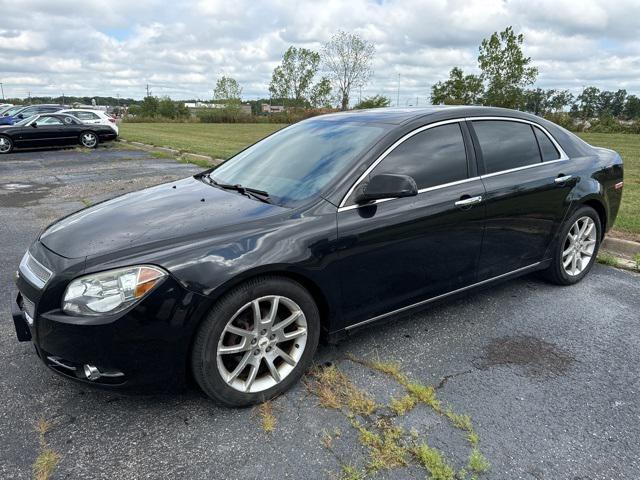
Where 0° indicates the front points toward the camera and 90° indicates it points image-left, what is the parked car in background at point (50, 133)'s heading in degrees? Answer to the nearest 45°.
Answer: approximately 90°

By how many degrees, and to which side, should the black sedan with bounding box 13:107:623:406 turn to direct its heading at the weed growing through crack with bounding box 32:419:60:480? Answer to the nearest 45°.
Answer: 0° — it already faces it

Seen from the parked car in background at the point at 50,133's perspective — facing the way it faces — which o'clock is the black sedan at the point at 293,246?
The black sedan is roughly at 9 o'clock from the parked car in background.

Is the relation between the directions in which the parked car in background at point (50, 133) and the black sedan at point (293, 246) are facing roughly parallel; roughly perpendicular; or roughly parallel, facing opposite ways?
roughly parallel

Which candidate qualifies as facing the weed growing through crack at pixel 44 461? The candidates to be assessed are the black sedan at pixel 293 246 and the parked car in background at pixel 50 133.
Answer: the black sedan

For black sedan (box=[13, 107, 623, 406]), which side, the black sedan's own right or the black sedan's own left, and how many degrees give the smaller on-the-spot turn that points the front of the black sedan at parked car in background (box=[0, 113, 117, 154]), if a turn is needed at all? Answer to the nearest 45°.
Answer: approximately 90° to the black sedan's own right

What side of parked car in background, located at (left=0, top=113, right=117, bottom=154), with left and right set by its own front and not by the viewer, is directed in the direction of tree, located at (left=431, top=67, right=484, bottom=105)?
back

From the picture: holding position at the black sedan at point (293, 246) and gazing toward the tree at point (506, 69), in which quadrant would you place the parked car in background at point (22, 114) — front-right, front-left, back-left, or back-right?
front-left

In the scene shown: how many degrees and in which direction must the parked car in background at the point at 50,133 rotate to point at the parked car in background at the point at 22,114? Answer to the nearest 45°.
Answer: approximately 90° to its right

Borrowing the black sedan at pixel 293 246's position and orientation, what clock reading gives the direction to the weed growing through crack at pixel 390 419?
The weed growing through crack is roughly at 9 o'clock from the black sedan.

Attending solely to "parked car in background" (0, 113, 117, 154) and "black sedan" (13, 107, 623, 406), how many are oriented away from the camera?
0

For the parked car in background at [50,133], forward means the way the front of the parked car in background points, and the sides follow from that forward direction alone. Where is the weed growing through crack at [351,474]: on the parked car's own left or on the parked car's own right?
on the parked car's own left
